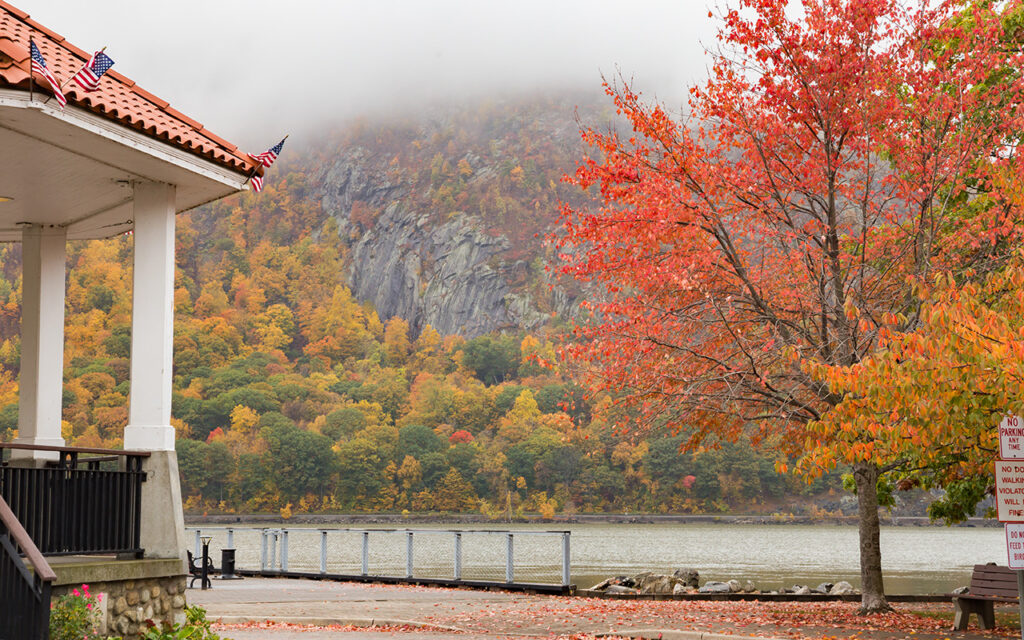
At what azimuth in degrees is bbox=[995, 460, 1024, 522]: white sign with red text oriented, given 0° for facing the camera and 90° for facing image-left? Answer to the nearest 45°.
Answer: approximately 0°

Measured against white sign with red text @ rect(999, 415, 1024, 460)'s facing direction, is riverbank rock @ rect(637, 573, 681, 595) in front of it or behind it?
behind

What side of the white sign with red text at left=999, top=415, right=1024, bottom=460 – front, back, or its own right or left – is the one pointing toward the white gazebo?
right

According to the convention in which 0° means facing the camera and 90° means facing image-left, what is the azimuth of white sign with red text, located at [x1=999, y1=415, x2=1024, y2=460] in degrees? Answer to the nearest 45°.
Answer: approximately 0°

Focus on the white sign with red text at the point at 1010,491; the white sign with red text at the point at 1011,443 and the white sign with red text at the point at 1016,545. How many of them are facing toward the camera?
3

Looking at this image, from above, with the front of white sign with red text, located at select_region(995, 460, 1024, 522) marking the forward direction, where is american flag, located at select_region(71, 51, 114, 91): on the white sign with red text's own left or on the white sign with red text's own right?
on the white sign with red text's own right

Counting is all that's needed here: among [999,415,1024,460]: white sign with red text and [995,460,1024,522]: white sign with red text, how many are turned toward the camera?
2
